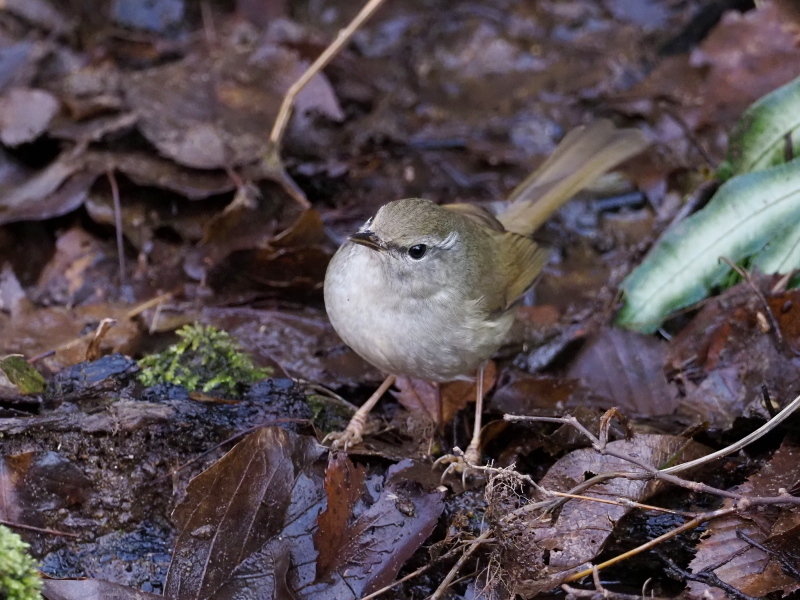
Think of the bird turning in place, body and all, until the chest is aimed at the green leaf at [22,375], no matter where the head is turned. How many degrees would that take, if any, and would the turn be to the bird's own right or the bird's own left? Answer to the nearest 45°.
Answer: approximately 45° to the bird's own right

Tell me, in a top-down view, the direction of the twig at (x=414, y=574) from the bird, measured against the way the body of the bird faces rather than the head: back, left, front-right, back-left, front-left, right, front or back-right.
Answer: front-left

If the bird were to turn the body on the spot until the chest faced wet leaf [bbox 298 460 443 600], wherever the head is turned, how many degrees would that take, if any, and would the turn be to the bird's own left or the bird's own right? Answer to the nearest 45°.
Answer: approximately 45° to the bird's own left

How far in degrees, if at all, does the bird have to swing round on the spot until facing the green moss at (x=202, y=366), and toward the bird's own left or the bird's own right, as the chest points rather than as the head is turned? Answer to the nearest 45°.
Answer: approximately 45° to the bird's own right

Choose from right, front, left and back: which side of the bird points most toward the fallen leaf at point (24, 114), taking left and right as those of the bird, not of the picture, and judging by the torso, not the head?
right

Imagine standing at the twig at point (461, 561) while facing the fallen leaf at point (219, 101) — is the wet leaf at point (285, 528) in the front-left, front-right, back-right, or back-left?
front-left

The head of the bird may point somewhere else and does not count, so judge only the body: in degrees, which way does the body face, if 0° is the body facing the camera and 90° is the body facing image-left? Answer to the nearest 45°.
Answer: approximately 45°

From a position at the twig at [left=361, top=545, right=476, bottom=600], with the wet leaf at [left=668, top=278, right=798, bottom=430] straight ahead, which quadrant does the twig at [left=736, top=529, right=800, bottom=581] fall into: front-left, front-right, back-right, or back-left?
front-right

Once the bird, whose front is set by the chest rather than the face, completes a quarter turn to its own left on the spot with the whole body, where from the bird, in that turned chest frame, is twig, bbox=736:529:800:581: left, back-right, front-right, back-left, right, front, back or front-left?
front

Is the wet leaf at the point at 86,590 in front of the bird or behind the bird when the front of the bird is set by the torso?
in front

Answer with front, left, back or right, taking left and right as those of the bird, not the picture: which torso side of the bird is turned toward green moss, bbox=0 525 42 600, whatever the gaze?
front

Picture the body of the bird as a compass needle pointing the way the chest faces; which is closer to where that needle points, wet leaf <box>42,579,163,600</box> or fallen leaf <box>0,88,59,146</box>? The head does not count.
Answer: the wet leaf
